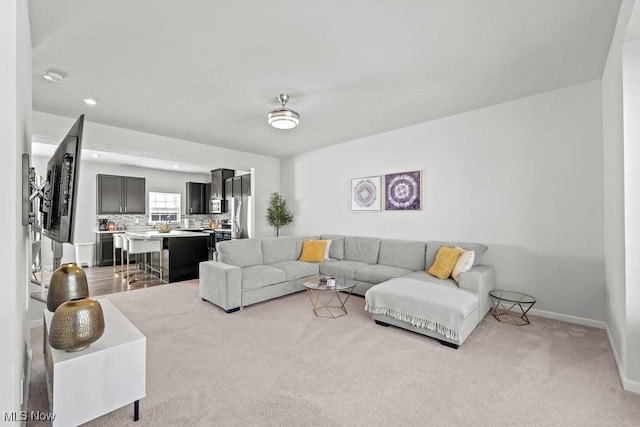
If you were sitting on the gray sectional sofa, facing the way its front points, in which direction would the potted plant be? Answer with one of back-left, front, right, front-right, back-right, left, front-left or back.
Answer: right

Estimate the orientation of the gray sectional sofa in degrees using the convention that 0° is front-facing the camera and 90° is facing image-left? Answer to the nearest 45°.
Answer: approximately 45°

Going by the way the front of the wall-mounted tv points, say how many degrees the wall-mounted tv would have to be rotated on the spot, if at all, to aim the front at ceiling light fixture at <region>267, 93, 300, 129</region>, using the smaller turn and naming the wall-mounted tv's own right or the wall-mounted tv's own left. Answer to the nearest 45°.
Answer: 0° — it already faces it

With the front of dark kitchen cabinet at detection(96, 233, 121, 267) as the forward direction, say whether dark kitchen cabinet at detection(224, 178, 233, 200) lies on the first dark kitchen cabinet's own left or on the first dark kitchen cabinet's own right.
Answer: on the first dark kitchen cabinet's own left

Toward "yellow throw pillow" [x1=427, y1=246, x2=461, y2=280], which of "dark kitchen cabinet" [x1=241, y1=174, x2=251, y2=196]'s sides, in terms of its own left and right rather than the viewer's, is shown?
left

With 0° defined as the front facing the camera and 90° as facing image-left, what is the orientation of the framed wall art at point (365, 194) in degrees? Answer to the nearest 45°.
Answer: approximately 45°

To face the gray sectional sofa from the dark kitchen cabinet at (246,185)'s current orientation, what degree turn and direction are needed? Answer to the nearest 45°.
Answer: approximately 90° to its left

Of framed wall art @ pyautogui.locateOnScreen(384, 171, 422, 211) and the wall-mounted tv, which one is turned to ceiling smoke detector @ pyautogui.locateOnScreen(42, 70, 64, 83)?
the framed wall art

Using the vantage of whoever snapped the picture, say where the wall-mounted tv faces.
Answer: facing to the right of the viewer

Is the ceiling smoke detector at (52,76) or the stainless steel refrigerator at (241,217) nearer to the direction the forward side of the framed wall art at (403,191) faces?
the ceiling smoke detector

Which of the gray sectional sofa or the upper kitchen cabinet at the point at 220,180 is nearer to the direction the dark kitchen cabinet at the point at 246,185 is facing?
the gray sectional sofa

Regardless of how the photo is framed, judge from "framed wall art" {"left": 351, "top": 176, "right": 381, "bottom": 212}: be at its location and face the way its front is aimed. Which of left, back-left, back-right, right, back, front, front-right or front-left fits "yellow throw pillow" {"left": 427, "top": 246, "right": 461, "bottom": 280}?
left

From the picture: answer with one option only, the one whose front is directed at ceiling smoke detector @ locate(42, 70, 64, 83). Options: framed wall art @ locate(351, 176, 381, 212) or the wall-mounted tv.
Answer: the framed wall art

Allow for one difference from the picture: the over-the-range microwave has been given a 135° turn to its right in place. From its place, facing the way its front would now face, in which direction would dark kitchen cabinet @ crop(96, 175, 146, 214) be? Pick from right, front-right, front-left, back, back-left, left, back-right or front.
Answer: left
